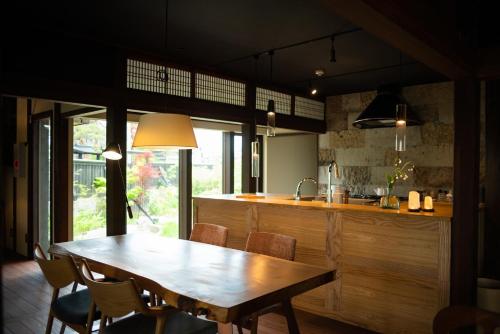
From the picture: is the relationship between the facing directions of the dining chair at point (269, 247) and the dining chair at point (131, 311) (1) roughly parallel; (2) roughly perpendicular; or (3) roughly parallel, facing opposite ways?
roughly parallel, facing opposite ways

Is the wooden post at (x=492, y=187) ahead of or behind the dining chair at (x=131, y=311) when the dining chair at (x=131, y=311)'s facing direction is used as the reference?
ahead

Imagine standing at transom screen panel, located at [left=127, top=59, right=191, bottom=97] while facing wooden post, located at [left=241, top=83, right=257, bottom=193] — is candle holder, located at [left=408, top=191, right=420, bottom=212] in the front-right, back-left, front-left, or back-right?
front-right

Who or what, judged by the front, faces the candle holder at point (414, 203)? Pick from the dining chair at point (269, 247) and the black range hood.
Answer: the black range hood

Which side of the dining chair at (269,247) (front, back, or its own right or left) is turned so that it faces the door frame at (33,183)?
right

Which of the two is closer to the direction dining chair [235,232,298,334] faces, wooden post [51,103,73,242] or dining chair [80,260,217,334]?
the dining chair

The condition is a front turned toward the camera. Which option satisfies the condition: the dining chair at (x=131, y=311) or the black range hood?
the black range hood

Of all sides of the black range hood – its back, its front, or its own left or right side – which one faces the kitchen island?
front

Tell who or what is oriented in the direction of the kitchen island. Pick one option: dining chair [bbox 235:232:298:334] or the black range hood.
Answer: the black range hood

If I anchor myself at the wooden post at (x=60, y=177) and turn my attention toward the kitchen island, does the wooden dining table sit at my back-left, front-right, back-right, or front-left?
front-right

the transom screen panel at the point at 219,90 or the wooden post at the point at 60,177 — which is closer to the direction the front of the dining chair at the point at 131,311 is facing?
the transom screen panel

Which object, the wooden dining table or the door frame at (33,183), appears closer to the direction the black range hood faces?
the wooden dining table

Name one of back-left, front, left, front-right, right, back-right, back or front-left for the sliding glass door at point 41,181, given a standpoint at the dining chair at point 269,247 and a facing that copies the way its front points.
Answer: right

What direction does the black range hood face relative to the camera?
toward the camera

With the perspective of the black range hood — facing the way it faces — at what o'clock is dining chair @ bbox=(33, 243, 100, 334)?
The dining chair is roughly at 1 o'clock from the black range hood.

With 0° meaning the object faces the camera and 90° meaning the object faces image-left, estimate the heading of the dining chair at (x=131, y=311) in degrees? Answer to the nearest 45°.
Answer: approximately 225°

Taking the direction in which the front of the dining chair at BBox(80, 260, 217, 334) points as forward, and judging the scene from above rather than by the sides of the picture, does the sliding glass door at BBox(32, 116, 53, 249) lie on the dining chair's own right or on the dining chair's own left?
on the dining chair's own left
